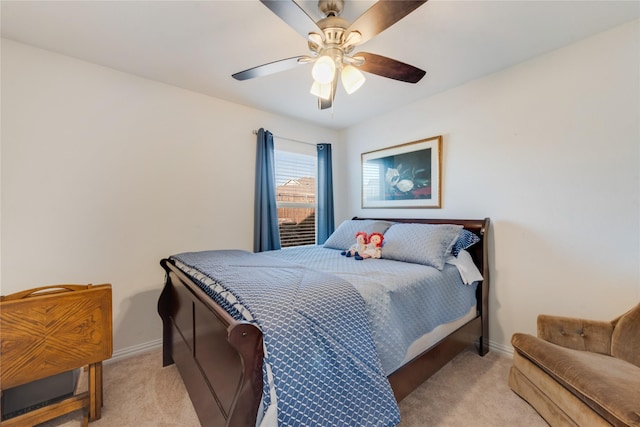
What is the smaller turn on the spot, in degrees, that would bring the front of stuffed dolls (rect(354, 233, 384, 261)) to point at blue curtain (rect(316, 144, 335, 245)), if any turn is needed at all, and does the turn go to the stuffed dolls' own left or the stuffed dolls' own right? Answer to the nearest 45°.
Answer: approximately 90° to the stuffed dolls' own right

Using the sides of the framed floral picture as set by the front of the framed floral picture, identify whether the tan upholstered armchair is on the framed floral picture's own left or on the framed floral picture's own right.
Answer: on the framed floral picture's own left

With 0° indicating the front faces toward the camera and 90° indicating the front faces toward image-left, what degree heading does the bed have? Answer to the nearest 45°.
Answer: approximately 45°

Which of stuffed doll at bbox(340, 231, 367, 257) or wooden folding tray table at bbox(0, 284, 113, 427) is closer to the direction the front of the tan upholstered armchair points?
the wooden folding tray table

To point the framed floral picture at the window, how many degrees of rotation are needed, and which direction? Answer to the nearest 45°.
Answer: approximately 45° to its right

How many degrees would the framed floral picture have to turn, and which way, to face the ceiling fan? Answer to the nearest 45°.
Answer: approximately 45° to its left

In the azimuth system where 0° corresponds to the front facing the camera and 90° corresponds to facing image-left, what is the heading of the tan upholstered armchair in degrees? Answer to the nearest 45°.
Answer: approximately 45°

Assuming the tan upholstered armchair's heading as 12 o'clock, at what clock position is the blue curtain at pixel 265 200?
The blue curtain is roughly at 1 o'clock from the tan upholstered armchair.
